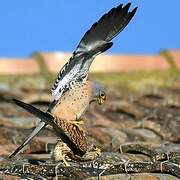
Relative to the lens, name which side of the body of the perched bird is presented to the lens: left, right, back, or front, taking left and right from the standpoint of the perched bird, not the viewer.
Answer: right

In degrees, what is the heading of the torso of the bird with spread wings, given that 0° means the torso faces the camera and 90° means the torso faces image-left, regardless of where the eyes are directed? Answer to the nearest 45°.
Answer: approximately 270°
